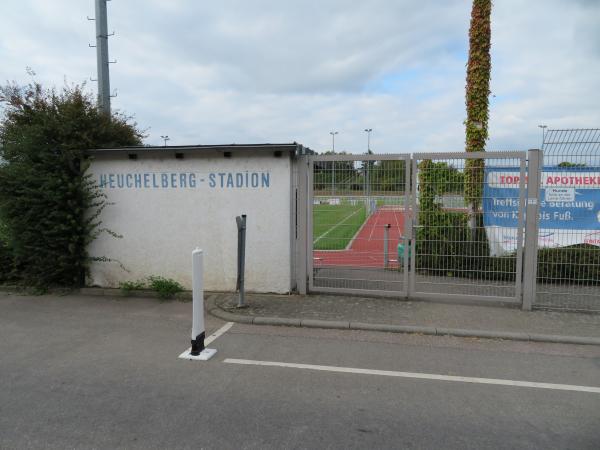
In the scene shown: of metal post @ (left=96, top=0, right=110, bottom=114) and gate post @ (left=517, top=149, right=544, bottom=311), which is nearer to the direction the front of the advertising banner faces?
the gate post

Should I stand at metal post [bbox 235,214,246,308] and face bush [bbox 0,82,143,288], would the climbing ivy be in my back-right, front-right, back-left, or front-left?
back-right

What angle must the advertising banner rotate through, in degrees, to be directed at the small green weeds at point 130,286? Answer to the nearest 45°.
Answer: approximately 90° to its right

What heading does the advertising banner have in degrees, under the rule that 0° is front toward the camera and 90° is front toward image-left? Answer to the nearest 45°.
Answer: approximately 0°

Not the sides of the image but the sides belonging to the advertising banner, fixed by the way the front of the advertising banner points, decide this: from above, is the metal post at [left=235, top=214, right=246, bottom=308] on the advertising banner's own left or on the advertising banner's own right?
on the advertising banner's own right

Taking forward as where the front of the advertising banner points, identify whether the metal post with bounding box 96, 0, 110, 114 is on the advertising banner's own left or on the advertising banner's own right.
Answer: on the advertising banner's own right

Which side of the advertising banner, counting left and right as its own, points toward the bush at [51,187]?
right

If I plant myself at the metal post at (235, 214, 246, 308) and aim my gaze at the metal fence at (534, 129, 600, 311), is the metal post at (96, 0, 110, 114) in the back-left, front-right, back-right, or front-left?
back-left
